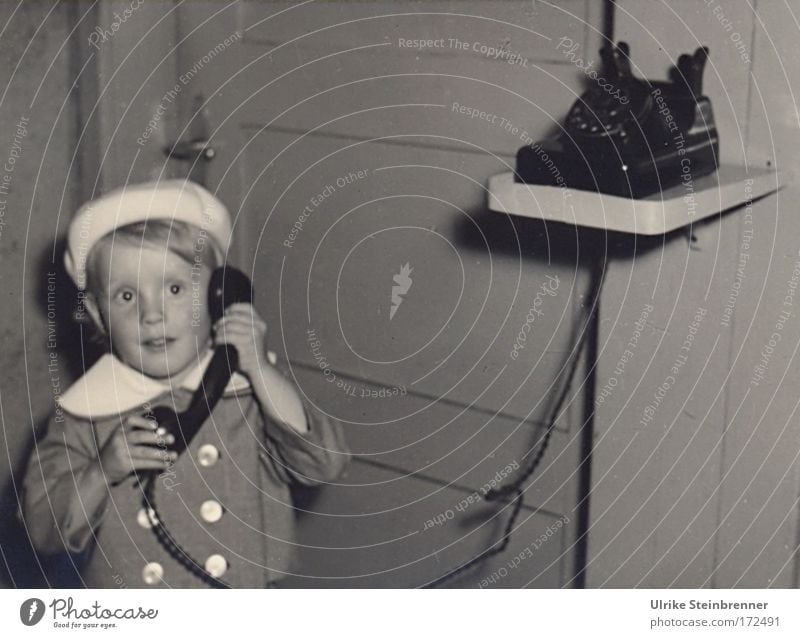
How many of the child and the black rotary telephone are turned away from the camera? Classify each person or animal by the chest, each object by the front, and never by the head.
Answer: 0

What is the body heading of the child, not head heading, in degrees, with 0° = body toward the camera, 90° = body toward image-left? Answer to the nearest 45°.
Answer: approximately 0°

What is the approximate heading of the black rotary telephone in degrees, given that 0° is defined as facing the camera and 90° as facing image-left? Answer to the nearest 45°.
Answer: approximately 45°
